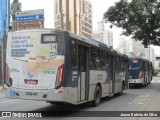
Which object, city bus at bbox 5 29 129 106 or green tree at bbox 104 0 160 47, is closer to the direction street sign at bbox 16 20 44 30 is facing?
the city bus

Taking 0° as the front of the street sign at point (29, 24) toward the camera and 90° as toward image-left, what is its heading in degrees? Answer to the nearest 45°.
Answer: approximately 0°

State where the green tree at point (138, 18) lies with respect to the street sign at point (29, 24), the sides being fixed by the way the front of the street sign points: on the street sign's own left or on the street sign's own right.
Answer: on the street sign's own left

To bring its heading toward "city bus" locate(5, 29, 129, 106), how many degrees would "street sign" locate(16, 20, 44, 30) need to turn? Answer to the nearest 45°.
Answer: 0° — it already faces it
